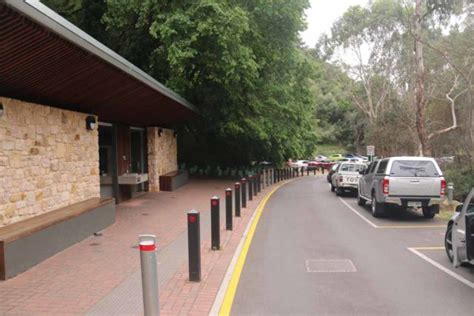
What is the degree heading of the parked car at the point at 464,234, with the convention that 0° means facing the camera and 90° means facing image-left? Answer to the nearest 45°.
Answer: approximately 135°

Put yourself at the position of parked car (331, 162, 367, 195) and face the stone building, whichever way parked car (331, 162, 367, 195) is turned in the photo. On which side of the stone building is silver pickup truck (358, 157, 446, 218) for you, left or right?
left

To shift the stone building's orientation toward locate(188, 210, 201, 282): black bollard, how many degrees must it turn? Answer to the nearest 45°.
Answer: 0° — it already faces it

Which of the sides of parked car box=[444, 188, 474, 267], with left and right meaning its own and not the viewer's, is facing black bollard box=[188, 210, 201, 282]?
left

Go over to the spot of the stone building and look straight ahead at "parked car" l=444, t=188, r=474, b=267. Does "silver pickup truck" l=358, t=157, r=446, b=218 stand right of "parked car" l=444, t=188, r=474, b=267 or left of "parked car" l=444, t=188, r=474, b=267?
left

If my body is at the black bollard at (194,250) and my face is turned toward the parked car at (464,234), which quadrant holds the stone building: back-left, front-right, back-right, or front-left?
back-left

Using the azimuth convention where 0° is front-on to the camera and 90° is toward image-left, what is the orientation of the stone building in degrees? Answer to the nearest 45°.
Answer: approximately 315°

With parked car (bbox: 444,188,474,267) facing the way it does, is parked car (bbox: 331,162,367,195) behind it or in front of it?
in front

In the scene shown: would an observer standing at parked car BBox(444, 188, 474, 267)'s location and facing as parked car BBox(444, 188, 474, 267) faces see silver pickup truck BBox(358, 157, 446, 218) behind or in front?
in front

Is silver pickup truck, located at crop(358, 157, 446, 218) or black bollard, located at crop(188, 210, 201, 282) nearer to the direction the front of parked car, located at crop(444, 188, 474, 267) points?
the silver pickup truck
